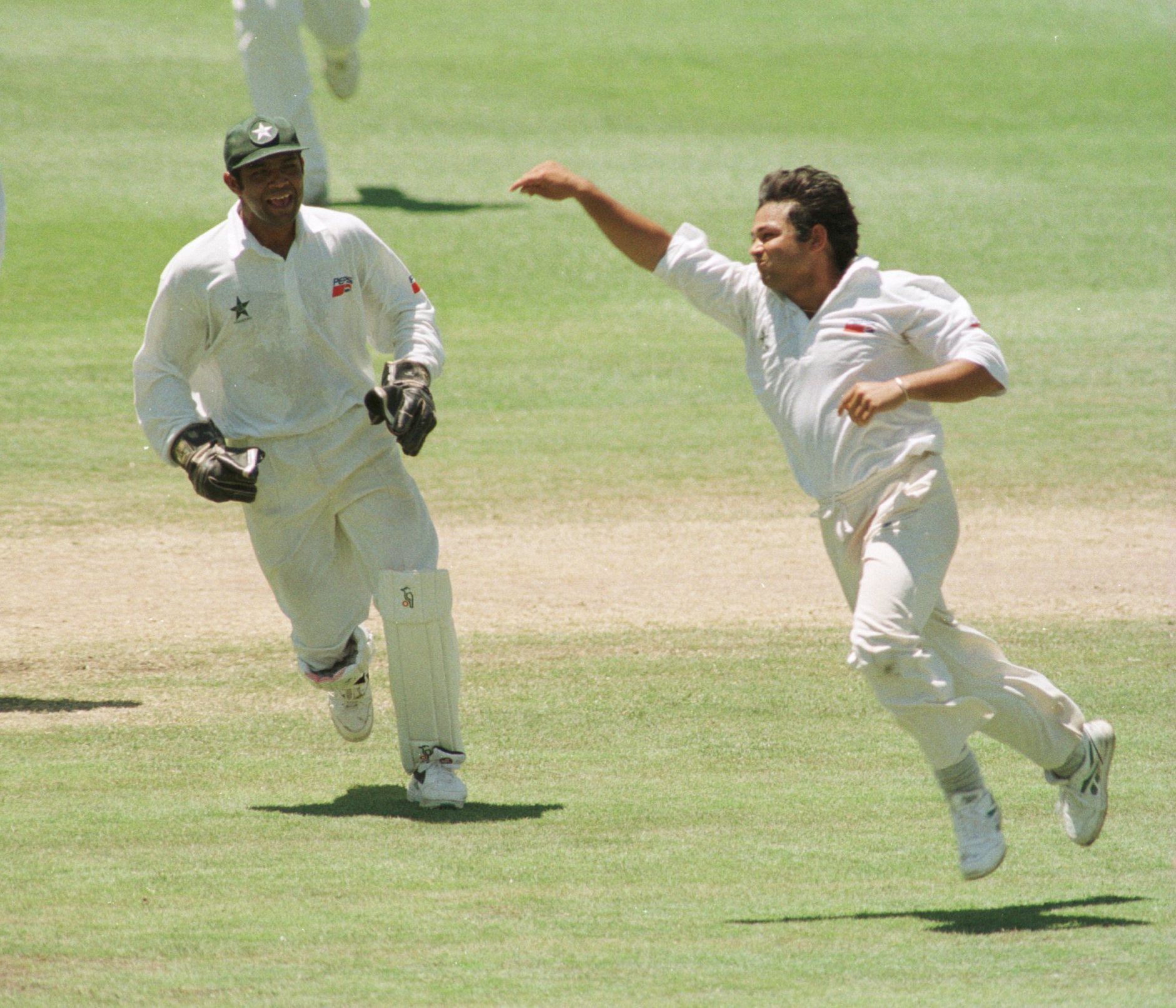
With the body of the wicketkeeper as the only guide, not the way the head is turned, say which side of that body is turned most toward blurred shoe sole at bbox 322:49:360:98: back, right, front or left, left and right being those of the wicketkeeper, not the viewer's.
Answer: back

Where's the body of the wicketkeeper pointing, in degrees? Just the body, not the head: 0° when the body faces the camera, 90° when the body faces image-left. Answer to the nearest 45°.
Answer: approximately 0°
